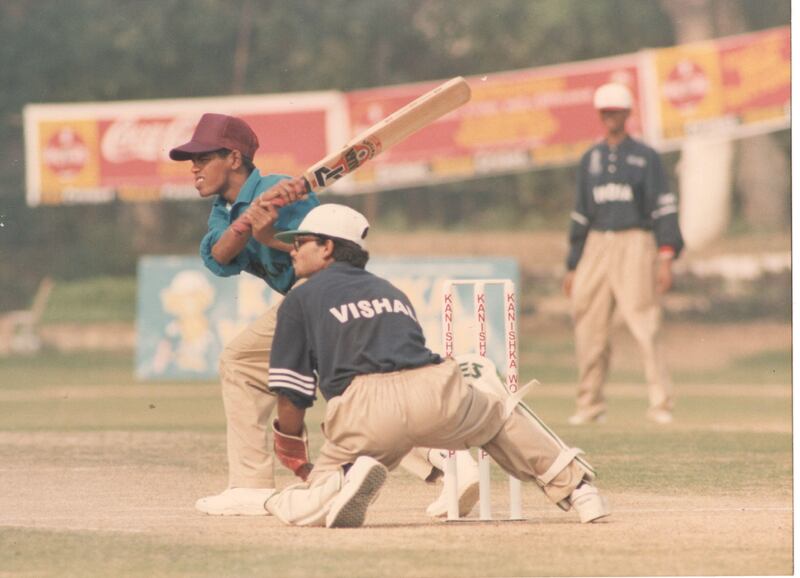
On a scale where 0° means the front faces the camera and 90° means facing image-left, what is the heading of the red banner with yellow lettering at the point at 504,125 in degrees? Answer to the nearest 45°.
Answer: approximately 0°

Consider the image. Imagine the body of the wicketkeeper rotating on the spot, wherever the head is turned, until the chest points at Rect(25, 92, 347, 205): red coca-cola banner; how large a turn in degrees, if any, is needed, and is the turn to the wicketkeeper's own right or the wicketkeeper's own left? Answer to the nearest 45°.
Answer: approximately 45° to the wicketkeeper's own right

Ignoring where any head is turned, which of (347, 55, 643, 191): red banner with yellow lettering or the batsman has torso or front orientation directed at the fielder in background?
the red banner with yellow lettering

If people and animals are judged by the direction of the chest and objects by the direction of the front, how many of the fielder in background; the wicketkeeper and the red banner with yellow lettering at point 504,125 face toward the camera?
2

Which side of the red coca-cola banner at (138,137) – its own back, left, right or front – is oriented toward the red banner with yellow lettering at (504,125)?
left

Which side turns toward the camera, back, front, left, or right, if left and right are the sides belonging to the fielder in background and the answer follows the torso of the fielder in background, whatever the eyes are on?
front

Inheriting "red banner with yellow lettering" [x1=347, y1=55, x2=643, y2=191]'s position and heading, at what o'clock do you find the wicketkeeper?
The wicketkeeper is roughly at 12 o'clock from the red banner with yellow lettering.

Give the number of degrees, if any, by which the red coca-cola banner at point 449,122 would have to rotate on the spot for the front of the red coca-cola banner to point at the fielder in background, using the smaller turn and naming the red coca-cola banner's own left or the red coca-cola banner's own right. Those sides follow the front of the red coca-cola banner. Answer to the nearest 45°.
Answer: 0° — it already faces them

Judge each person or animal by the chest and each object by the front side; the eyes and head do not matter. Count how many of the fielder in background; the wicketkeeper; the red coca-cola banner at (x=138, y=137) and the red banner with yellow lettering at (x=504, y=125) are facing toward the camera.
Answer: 3

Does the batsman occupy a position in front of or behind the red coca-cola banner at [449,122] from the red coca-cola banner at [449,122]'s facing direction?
in front

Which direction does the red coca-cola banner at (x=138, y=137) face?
toward the camera

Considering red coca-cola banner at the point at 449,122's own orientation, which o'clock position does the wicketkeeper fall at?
The wicketkeeper is roughly at 12 o'clock from the red coca-cola banner.

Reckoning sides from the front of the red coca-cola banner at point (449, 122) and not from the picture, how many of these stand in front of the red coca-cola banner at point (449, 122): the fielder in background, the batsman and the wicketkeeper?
3

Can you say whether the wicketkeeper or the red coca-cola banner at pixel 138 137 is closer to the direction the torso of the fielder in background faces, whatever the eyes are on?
the wicketkeeper

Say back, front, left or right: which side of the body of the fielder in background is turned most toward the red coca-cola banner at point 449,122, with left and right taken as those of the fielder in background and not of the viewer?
back
